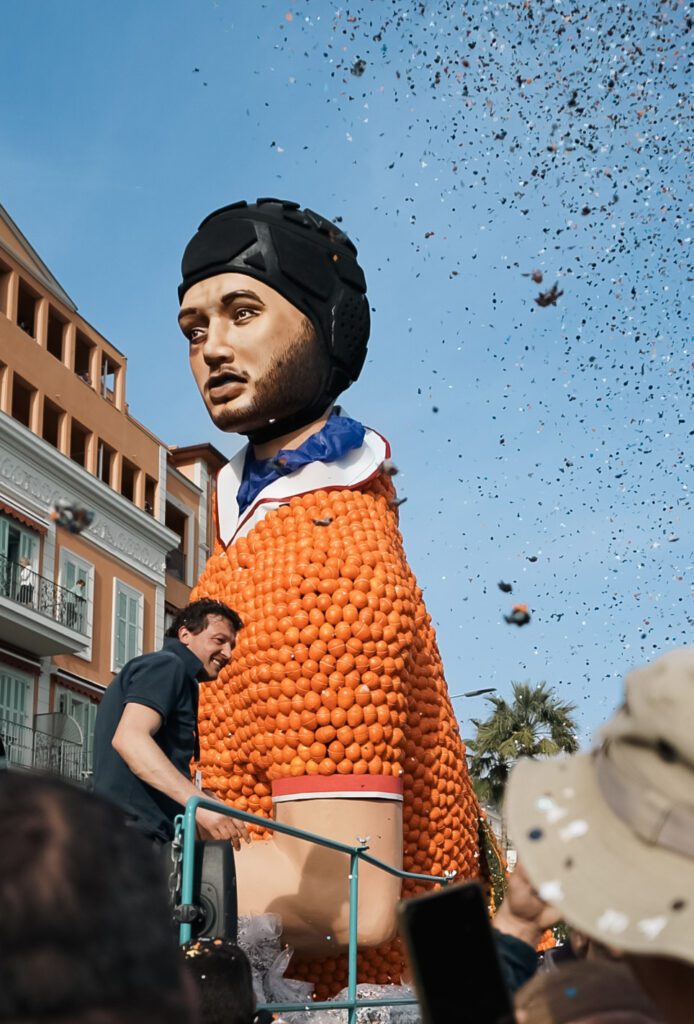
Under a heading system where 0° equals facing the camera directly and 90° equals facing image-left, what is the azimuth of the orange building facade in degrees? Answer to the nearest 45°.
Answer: approximately 315°

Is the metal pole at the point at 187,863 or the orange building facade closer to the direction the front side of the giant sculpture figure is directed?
the metal pole

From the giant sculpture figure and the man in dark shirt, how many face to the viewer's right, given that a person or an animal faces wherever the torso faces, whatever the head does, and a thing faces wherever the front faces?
1

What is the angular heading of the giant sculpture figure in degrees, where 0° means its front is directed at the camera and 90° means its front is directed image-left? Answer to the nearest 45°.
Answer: approximately 45°

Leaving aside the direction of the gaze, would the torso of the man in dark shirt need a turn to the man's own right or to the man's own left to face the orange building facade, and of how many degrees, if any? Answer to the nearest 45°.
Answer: approximately 90° to the man's own left

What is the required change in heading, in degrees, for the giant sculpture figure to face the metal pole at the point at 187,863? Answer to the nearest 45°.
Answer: approximately 45° to its left

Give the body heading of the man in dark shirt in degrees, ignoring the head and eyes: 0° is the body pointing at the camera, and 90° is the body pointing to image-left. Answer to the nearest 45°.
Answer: approximately 270°

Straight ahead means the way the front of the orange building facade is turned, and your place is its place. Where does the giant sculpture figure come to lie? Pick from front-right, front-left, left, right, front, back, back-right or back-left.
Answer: front-right

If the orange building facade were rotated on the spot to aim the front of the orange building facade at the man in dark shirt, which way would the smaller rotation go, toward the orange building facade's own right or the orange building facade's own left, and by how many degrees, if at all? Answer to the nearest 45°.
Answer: approximately 45° to the orange building facade's own right

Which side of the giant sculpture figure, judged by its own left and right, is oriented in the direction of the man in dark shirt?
front

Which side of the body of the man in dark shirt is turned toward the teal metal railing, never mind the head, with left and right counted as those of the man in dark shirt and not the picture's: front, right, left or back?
front
